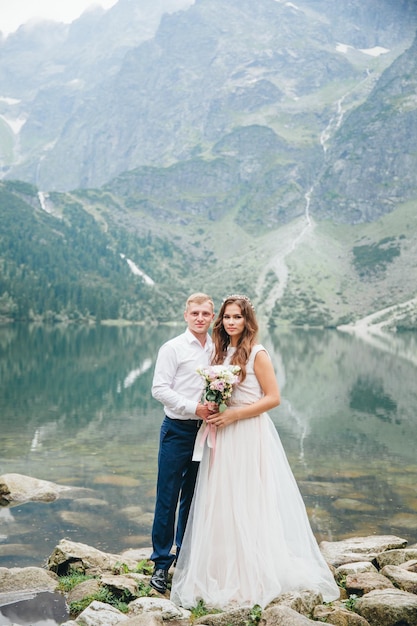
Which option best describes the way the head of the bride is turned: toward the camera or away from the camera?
toward the camera

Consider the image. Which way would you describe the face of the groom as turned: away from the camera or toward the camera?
toward the camera

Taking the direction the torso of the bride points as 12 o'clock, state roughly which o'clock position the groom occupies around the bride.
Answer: The groom is roughly at 2 o'clock from the bride.

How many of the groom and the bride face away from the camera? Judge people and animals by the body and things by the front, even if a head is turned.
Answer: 0

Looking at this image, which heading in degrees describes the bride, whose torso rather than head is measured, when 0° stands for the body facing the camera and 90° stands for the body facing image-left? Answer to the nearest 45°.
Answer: approximately 45°

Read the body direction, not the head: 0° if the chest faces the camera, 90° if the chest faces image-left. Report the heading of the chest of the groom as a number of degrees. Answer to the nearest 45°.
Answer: approximately 315°
